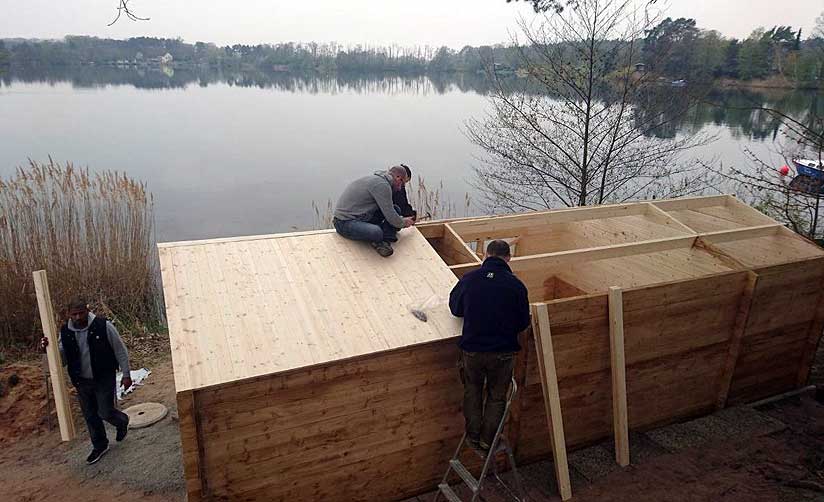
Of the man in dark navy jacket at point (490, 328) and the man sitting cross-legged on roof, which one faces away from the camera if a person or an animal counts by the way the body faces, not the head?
the man in dark navy jacket

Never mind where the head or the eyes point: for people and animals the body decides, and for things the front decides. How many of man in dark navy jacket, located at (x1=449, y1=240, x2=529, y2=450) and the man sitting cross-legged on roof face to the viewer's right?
1

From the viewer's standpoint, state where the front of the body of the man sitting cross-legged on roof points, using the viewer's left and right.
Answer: facing to the right of the viewer

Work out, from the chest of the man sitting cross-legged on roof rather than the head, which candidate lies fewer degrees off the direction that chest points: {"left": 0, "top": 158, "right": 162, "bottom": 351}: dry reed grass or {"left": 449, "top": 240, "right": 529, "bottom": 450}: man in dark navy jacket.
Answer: the man in dark navy jacket

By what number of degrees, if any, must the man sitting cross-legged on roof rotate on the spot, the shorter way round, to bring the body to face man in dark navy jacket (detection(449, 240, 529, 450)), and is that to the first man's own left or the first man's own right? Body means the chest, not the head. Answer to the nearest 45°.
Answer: approximately 45° to the first man's own right

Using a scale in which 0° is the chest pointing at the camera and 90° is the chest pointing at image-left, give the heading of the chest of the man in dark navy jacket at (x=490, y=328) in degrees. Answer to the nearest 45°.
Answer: approximately 180°

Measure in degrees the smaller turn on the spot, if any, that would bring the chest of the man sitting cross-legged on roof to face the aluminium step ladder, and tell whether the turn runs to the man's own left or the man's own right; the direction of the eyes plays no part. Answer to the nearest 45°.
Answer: approximately 45° to the man's own right

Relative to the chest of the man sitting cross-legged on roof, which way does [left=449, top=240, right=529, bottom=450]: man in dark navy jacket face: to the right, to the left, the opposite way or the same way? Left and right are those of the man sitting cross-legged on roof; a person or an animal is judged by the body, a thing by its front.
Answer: to the left

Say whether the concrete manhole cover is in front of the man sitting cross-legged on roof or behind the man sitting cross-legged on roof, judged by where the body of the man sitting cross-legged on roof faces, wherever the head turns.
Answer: behind

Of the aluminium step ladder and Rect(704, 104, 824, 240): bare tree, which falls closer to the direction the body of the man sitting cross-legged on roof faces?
the bare tree

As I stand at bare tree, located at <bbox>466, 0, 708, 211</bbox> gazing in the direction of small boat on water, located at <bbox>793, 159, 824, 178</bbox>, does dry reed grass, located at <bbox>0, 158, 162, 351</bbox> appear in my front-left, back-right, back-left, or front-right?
back-right
